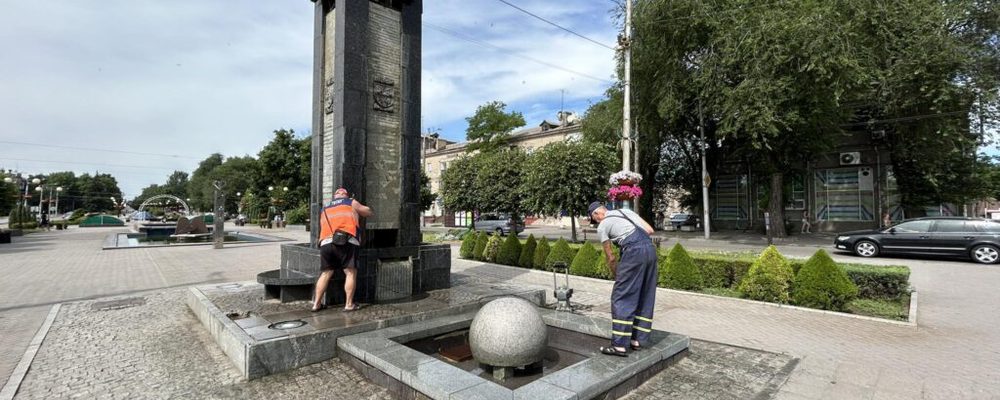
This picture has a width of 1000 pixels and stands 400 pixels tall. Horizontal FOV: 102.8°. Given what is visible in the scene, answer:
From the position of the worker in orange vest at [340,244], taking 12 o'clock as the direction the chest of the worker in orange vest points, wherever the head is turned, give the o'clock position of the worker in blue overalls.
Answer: The worker in blue overalls is roughly at 3 o'clock from the worker in orange vest.

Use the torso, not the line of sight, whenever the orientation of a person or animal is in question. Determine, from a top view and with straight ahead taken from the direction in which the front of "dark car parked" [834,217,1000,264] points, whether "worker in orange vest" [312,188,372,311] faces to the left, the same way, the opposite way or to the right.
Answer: to the right

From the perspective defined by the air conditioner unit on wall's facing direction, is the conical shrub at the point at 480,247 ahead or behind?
ahead

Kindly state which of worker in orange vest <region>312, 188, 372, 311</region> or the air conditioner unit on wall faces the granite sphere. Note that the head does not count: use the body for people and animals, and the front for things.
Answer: the air conditioner unit on wall

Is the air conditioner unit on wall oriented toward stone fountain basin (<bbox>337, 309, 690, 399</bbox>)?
yes

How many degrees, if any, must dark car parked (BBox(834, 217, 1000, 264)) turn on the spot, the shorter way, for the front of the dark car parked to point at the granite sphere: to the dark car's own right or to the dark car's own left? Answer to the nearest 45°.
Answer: approximately 90° to the dark car's own left

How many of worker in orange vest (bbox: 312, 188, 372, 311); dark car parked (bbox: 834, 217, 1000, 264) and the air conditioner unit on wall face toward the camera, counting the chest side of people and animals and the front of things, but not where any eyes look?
1

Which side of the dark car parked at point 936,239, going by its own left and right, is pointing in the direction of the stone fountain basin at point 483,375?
left

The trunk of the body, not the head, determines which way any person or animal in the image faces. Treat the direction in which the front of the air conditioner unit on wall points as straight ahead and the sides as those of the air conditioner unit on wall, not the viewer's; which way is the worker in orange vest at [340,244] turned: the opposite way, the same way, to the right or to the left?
the opposite way

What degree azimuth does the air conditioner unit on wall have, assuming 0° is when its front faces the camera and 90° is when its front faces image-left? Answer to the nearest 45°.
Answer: approximately 0°

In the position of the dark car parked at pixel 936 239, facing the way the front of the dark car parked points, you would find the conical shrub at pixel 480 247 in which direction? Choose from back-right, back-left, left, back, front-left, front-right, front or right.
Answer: front-left

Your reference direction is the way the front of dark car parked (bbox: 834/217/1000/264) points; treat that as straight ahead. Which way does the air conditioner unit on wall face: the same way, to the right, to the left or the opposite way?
to the left

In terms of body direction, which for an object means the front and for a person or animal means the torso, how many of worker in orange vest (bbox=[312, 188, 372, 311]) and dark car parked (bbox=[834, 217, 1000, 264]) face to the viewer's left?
1

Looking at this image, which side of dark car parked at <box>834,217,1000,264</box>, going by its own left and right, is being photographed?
left

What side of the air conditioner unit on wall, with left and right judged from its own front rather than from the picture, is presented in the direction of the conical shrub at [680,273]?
front

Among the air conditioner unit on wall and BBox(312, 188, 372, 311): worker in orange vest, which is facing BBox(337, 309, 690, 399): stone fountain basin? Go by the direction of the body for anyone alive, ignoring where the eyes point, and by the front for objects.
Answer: the air conditioner unit on wall

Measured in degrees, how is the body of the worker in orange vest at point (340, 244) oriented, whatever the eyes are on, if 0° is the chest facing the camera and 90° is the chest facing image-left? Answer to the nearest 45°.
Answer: approximately 225°
